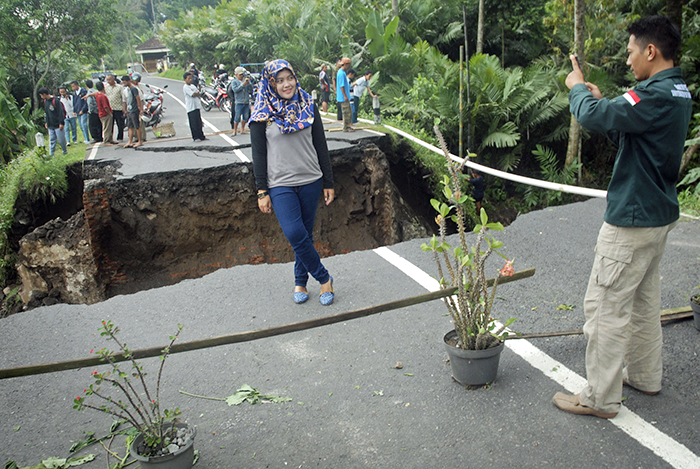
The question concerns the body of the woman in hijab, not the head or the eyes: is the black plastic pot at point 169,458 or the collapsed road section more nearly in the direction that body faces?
the black plastic pot

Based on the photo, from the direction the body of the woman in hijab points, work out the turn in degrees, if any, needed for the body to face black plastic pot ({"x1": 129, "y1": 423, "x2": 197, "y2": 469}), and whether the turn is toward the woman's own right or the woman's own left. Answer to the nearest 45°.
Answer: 0° — they already face it

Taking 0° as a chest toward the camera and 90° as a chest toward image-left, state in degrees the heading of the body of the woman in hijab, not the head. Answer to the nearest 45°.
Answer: approximately 0°

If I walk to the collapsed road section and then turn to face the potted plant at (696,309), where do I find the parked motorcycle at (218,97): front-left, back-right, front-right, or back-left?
back-left

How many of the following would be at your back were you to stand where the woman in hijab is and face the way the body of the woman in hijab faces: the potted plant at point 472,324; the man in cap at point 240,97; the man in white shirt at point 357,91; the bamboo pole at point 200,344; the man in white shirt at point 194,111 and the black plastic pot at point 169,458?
3

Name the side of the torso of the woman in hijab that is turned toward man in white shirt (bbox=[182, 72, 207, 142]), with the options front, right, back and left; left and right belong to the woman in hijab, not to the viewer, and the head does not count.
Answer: back

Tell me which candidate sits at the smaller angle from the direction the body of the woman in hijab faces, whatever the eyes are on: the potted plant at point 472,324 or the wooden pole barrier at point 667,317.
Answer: the potted plant

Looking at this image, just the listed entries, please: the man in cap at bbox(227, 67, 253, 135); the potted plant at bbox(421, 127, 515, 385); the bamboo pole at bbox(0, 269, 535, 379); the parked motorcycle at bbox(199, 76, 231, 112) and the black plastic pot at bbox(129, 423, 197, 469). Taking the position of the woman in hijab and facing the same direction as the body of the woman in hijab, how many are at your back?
2

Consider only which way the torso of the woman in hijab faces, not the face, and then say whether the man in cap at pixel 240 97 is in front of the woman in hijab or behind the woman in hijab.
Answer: behind

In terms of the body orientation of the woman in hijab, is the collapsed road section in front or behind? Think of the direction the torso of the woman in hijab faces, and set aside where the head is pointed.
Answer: behind

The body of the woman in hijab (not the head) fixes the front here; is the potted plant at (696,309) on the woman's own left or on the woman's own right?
on the woman's own left

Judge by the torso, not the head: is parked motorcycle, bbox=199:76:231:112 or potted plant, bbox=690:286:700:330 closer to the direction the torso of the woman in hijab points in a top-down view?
the potted plant

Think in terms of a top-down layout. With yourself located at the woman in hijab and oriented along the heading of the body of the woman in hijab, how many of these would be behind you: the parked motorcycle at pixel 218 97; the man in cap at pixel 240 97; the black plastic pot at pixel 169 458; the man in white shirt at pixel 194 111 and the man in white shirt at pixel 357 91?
4

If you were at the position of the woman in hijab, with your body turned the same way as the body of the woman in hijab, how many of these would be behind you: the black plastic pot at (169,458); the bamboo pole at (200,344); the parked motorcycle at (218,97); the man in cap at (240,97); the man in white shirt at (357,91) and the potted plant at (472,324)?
3

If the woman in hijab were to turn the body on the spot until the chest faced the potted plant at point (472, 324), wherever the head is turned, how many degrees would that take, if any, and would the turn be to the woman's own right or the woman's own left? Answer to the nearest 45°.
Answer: approximately 45° to the woman's own left

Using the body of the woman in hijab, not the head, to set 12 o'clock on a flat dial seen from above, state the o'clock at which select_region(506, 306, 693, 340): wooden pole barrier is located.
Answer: The wooden pole barrier is roughly at 10 o'clock from the woman in hijab.
